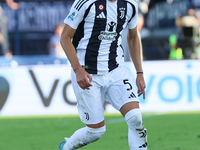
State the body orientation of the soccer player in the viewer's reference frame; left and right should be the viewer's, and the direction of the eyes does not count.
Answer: facing the viewer and to the right of the viewer
